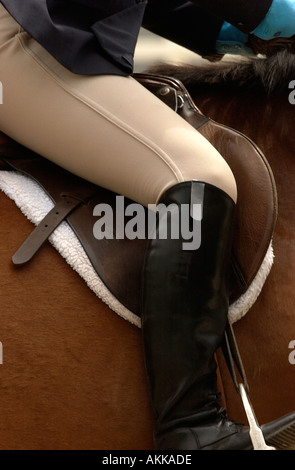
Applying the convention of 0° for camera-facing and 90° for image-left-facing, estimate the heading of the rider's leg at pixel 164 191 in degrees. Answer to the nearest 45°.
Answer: approximately 270°

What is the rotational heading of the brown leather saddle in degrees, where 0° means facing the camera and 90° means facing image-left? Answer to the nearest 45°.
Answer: approximately 270°
